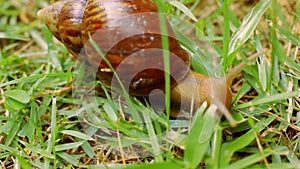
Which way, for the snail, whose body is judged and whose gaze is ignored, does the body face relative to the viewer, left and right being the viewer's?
facing to the right of the viewer
